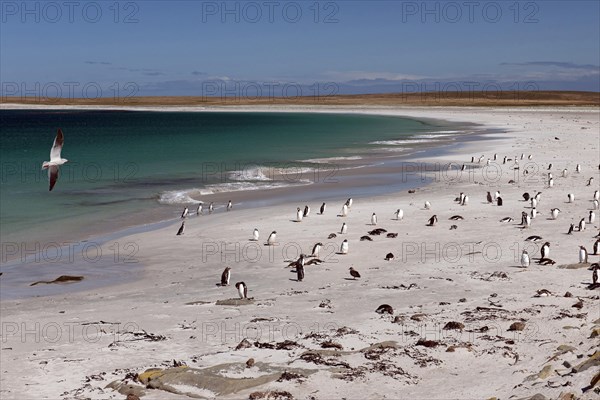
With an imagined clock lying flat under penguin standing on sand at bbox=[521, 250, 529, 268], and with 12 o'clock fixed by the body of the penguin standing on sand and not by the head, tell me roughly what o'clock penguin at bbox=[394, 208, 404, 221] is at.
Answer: The penguin is roughly at 5 o'clock from the penguin standing on sand.

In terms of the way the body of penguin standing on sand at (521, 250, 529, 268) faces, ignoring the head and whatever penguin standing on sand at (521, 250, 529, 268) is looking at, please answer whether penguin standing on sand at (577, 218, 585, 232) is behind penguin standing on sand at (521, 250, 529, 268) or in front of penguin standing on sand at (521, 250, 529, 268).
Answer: behind

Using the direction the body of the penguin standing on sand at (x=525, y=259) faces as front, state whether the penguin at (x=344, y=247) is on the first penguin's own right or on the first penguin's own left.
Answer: on the first penguin's own right

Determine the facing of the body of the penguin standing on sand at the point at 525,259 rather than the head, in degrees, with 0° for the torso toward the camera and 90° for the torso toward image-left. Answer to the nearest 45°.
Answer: approximately 0°

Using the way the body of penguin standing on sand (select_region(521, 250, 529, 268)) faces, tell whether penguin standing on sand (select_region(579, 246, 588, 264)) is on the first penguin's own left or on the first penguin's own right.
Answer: on the first penguin's own left

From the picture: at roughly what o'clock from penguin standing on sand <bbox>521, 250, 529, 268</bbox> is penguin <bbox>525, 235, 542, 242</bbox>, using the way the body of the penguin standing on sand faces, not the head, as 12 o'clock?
The penguin is roughly at 6 o'clock from the penguin standing on sand.

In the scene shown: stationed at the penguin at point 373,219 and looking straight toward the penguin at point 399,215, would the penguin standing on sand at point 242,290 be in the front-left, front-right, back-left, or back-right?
back-right

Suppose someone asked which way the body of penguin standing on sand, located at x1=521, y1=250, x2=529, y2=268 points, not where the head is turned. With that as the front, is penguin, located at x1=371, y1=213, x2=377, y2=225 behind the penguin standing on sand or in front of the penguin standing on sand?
behind

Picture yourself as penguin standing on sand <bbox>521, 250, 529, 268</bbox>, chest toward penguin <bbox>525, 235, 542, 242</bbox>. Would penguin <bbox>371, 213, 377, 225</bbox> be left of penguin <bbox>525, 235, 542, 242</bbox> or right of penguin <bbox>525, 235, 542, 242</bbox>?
left
